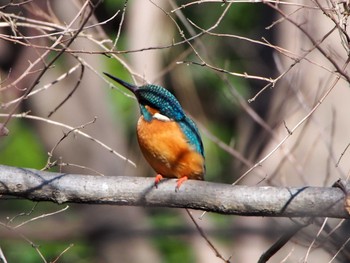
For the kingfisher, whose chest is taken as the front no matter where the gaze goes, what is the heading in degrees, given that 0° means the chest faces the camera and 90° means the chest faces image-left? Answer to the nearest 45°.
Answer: approximately 45°
